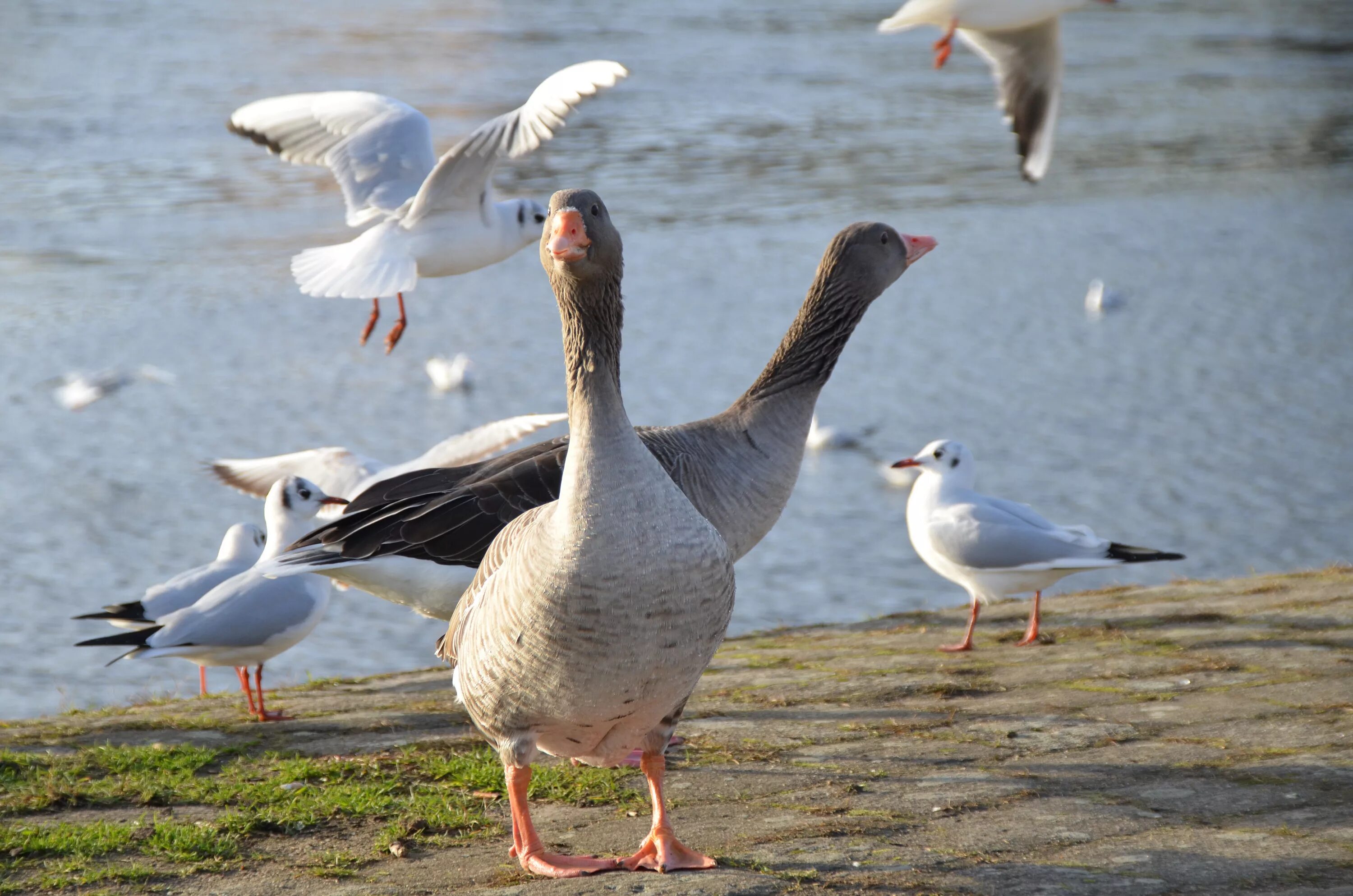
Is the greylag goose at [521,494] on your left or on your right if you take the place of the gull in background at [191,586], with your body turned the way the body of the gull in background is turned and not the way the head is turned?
on your right

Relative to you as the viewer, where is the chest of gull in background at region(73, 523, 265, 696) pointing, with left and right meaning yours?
facing to the right of the viewer

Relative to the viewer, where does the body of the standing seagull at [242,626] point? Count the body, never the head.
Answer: to the viewer's right

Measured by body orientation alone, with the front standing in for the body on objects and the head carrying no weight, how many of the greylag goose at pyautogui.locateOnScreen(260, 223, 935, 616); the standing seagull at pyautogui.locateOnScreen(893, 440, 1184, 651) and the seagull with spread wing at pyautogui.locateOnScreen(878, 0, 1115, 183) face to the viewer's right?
2

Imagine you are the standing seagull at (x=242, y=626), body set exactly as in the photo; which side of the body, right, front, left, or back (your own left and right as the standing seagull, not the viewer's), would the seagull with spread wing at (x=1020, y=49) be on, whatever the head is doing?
front

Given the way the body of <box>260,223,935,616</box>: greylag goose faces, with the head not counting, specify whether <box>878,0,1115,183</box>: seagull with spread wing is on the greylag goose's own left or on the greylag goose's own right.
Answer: on the greylag goose's own left

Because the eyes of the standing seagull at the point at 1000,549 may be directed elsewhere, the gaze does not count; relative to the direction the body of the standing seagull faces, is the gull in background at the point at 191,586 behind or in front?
in front

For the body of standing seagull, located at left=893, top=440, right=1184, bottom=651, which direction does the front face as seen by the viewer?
to the viewer's left

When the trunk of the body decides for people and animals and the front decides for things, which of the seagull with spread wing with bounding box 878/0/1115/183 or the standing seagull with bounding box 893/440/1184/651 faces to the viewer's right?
the seagull with spread wing

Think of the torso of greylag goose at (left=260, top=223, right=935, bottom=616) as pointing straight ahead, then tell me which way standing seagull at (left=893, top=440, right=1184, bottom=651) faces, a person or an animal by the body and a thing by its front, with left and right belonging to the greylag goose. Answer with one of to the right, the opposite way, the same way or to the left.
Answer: the opposite way

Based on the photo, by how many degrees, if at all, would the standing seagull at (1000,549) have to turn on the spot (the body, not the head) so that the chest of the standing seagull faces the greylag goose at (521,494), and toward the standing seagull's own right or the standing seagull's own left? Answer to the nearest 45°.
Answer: approximately 45° to the standing seagull's own left

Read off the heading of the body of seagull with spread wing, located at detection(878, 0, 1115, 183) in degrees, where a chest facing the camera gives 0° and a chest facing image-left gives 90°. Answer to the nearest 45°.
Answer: approximately 270°
